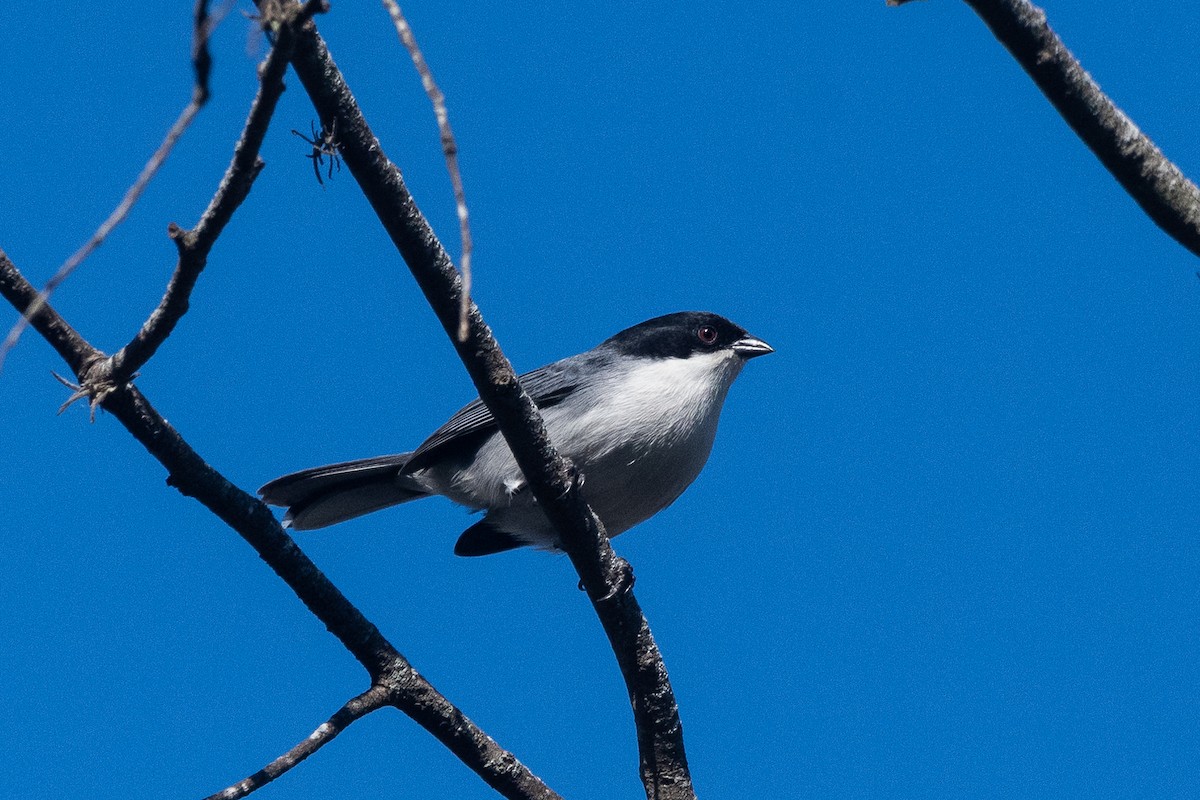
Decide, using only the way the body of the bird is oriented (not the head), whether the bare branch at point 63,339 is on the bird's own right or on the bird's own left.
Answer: on the bird's own right

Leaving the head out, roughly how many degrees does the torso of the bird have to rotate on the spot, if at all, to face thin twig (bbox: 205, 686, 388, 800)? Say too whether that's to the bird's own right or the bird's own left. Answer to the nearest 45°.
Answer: approximately 135° to the bird's own right

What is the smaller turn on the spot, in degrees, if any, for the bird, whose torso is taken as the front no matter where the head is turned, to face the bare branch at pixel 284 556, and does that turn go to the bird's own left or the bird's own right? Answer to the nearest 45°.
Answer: approximately 135° to the bird's own right

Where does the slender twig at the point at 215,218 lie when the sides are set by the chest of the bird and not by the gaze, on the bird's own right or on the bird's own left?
on the bird's own right

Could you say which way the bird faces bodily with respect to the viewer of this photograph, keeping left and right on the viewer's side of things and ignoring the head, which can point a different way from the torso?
facing to the right of the viewer
